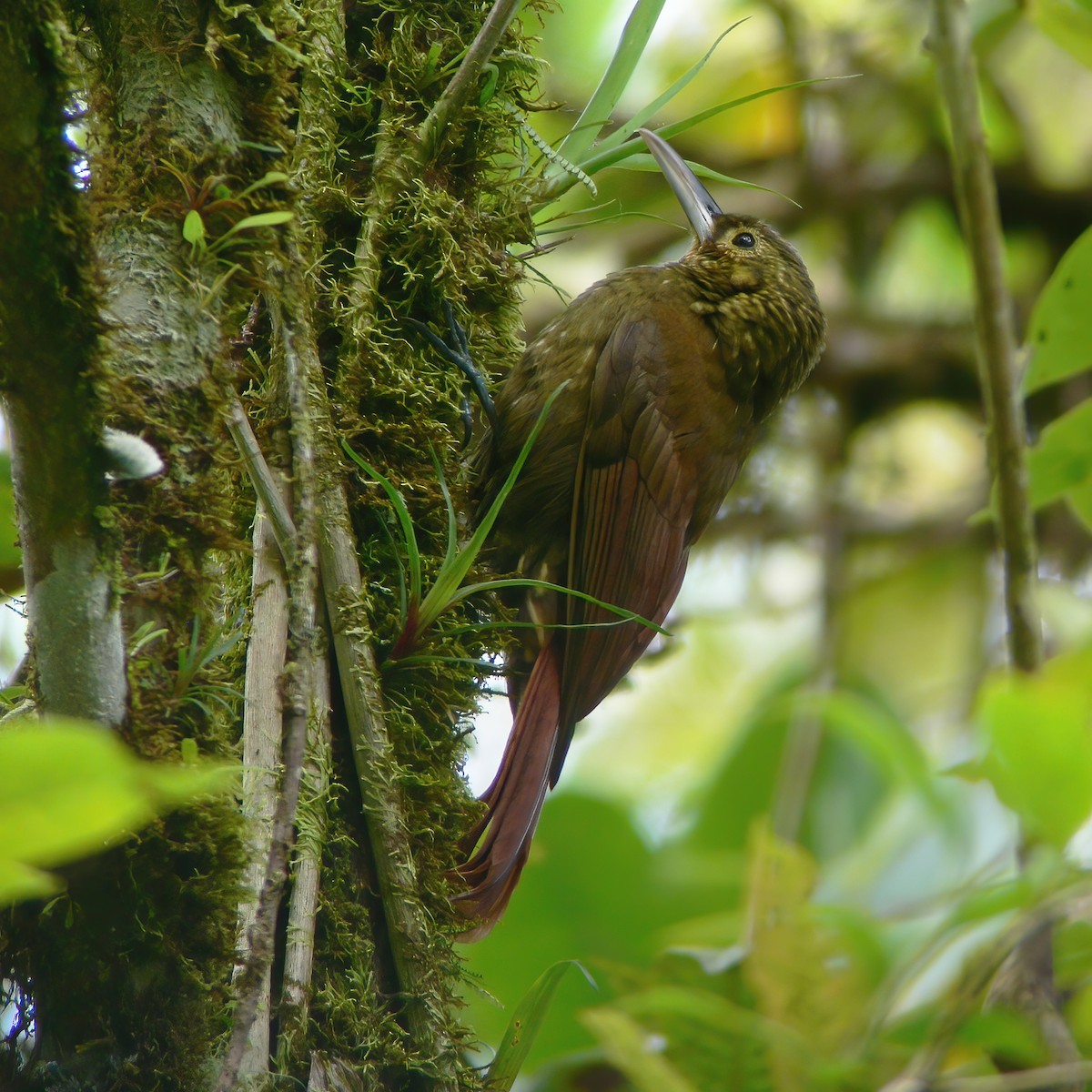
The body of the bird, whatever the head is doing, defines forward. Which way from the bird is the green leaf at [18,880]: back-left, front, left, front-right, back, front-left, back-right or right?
left

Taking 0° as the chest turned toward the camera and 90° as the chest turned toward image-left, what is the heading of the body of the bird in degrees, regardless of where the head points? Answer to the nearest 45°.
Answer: approximately 90°

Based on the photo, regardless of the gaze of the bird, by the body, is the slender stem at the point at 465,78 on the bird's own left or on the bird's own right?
on the bird's own left

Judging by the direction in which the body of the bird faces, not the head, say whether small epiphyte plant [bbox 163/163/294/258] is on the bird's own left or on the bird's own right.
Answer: on the bird's own left

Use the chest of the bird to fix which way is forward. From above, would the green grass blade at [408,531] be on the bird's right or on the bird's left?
on the bird's left
